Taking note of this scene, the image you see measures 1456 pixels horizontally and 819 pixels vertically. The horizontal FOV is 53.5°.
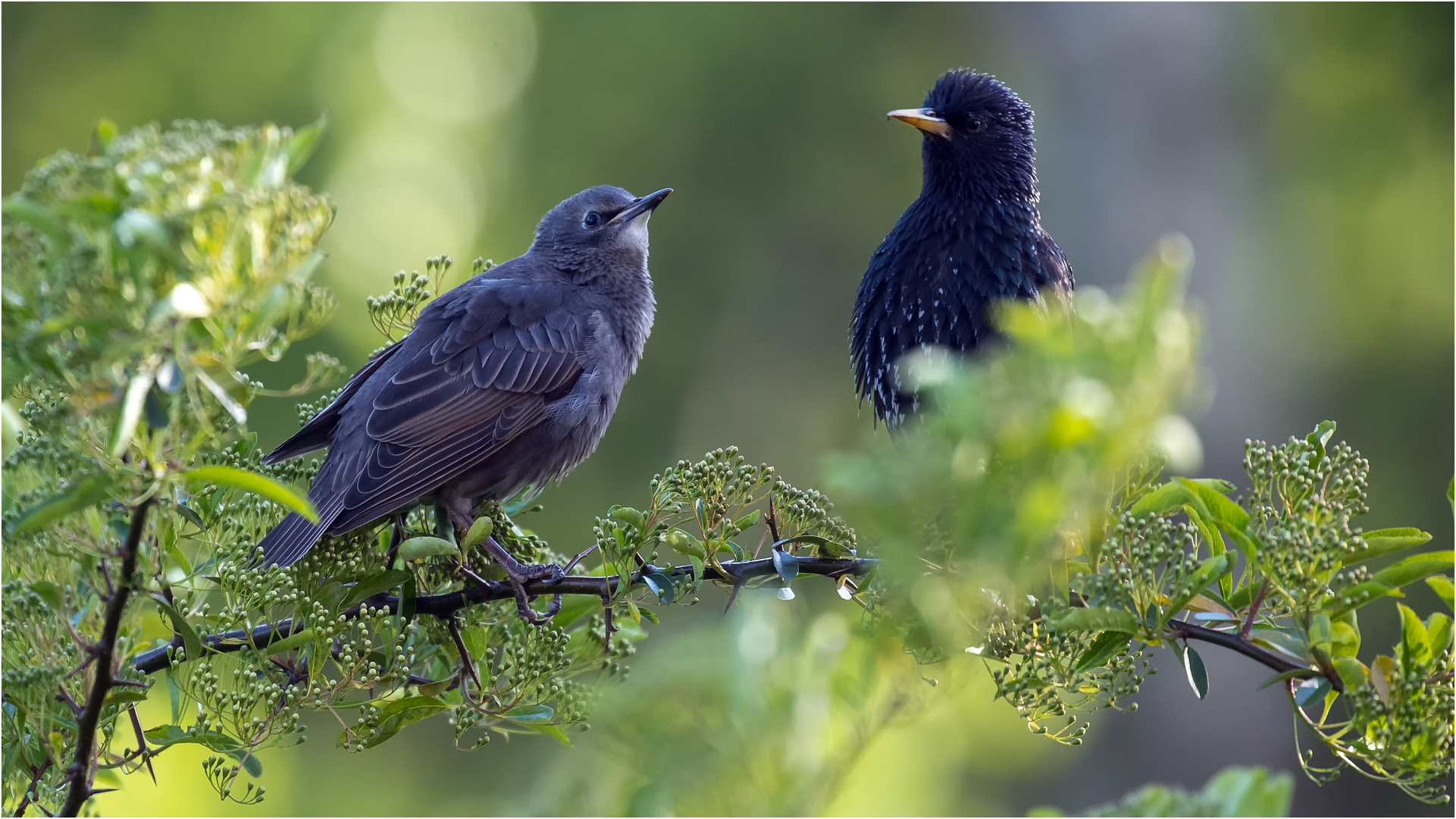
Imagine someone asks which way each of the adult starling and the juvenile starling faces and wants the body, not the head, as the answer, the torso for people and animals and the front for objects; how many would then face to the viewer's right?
1

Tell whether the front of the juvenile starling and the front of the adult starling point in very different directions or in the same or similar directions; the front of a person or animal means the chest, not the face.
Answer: very different directions

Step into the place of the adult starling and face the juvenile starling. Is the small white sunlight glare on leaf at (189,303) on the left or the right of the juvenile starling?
left

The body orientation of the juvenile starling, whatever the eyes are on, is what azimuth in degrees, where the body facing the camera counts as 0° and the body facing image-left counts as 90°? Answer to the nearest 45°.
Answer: approximately 270°

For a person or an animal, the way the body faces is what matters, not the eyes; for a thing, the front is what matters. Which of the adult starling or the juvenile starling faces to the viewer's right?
the juvenile starling

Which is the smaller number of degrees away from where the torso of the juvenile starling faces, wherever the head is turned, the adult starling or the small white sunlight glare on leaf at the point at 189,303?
the adult starling

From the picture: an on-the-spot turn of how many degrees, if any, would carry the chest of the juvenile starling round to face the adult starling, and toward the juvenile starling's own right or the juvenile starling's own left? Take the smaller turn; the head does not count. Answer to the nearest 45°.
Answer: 0° — it already faces it

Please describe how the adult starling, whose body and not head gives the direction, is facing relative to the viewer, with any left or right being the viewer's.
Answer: facing the viewer and to the left of the viewer

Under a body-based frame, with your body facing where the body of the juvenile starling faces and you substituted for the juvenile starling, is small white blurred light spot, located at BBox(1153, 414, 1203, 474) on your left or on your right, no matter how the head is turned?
on your right

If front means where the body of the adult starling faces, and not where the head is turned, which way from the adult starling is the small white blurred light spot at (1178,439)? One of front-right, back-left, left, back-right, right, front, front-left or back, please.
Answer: front-left

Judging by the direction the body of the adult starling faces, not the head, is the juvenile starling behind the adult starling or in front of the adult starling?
in front
